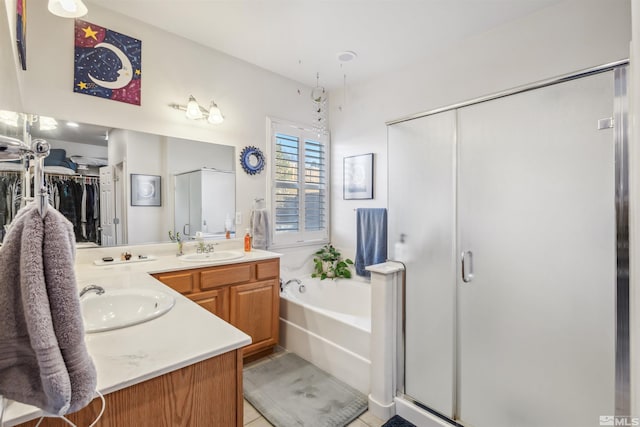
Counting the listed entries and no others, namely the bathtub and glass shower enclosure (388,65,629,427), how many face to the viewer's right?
0

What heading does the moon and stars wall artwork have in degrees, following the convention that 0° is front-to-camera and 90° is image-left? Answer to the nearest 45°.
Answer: approximately 315°

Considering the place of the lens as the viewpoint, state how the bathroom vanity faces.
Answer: facing the viewer and to the right of the viewer

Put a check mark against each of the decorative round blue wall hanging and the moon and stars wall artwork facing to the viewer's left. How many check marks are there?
0

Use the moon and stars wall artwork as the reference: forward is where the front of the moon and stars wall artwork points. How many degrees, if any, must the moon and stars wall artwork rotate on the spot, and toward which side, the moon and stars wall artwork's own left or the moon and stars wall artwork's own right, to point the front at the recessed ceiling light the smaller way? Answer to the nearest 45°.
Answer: approximately 45° to the moon and stars wall artwork's own left

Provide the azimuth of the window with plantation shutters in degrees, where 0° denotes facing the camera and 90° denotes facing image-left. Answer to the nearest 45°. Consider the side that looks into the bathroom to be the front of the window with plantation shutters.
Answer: approximately 315°

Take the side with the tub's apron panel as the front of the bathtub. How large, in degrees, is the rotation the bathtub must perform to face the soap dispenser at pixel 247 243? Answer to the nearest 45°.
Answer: approximately 90° to its right

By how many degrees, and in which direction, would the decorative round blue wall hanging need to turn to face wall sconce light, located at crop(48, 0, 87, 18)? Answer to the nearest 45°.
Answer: approximately 90° to its right

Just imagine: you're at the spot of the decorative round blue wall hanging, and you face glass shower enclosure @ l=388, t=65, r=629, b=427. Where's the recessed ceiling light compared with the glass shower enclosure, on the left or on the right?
left
